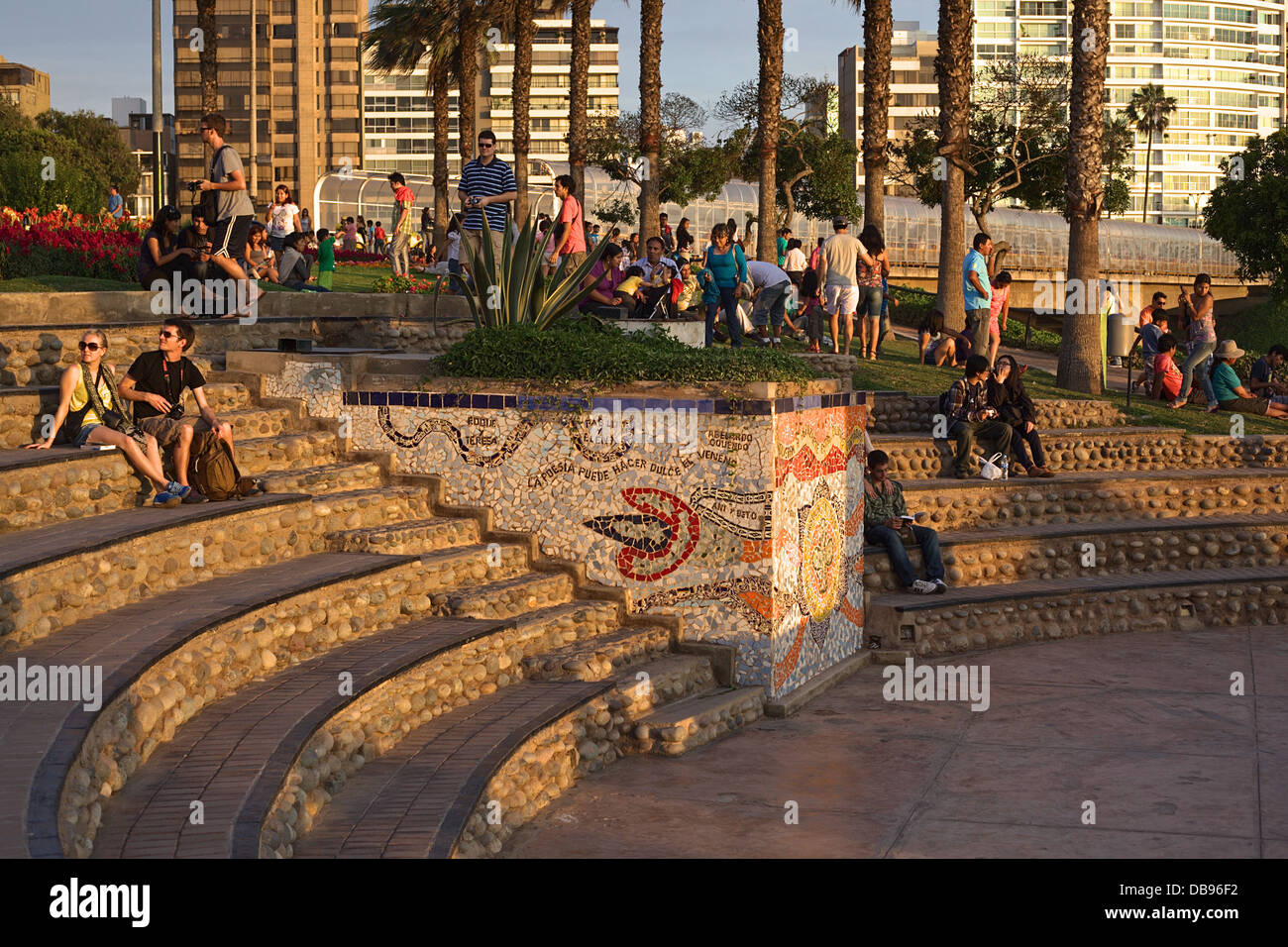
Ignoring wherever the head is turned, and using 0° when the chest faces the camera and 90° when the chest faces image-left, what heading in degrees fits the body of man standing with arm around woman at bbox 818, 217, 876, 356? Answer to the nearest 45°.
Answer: approximately 180°

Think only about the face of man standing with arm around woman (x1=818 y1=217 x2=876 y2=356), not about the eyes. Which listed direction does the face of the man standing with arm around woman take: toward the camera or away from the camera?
away from the camera

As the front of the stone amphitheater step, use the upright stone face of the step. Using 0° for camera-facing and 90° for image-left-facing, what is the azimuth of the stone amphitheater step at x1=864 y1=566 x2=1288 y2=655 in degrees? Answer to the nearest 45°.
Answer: approximately 0°

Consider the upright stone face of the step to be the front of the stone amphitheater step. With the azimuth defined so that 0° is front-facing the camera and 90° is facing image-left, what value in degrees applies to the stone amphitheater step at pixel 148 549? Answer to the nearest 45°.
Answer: approximately 315°

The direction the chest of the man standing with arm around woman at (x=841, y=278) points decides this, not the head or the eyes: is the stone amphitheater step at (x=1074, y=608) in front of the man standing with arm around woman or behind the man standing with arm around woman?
behind
